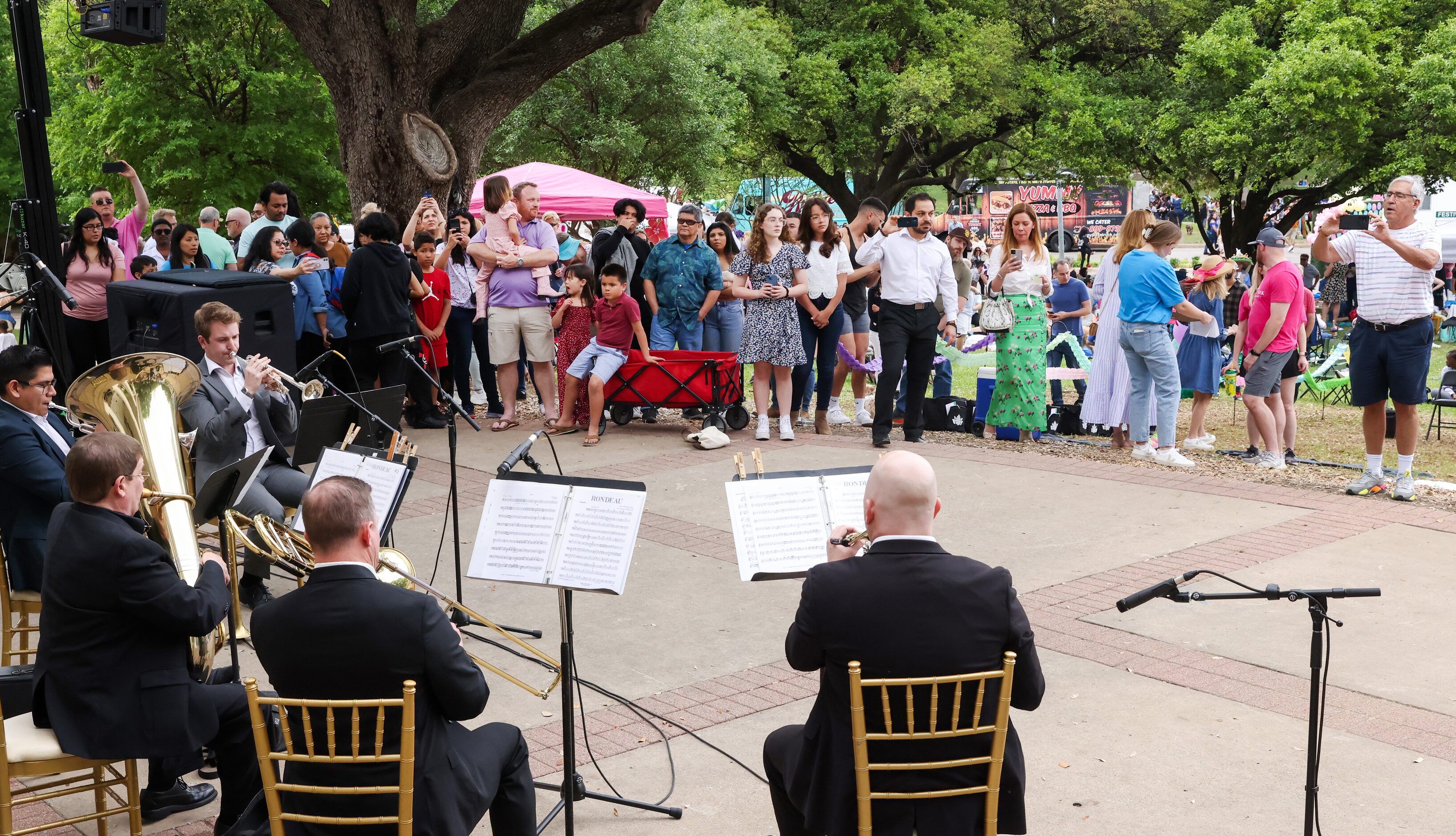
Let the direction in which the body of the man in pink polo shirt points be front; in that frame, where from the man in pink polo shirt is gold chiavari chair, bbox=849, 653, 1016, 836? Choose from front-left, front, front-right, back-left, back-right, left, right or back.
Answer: front

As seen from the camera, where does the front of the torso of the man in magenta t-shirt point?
to the viewer's left

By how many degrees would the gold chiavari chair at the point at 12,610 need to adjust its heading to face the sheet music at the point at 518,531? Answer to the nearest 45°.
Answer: approximately 45° to its right

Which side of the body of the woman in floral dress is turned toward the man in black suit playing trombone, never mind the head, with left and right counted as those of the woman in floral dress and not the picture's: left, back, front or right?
front

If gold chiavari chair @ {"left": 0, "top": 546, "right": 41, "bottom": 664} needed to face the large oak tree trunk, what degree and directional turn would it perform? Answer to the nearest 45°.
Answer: approximately 45° to its left

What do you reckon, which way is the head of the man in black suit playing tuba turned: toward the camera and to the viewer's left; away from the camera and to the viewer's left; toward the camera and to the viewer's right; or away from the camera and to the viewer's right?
away from the camera and to the viewer's right

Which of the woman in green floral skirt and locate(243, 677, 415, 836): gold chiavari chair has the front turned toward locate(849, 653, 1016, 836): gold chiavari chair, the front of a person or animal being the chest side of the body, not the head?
the woman in green floral skirt

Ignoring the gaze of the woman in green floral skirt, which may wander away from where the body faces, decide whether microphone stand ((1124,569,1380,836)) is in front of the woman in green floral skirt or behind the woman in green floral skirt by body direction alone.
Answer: in front

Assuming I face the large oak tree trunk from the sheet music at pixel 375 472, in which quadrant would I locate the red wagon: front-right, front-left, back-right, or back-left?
front-right

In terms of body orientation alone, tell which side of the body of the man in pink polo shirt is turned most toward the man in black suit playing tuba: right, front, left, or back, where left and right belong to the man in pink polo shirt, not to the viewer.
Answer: front

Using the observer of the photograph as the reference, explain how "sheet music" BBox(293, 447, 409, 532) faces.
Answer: facing the viewer

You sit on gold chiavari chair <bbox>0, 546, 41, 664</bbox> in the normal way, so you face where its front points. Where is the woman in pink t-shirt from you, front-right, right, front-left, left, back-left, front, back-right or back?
left

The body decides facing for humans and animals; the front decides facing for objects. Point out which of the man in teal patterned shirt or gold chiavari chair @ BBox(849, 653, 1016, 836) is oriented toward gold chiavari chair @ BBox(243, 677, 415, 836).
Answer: the man in teal patterned shirt

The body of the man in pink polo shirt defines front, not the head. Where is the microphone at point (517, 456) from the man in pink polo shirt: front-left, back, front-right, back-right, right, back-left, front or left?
front
